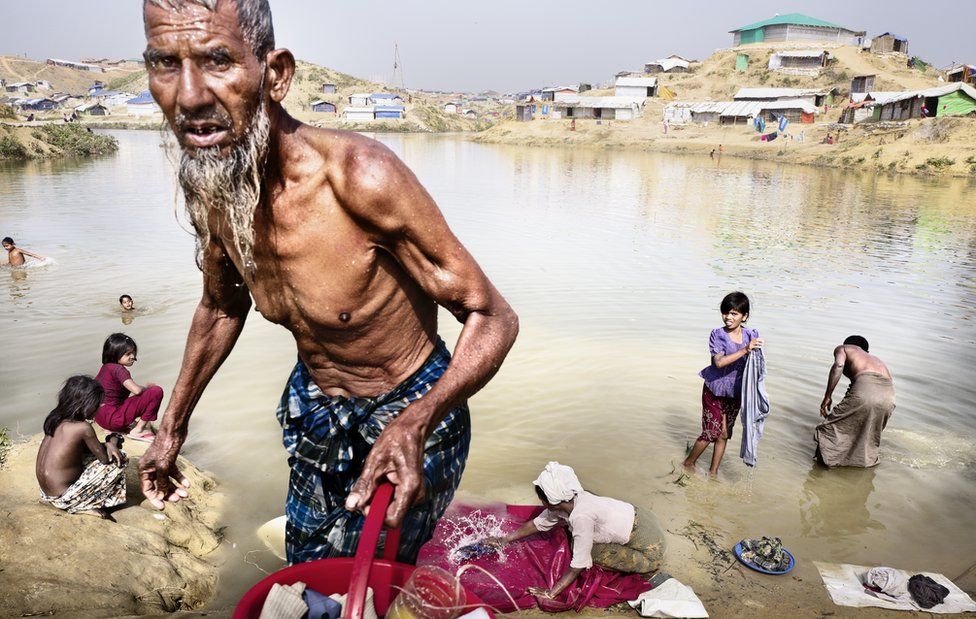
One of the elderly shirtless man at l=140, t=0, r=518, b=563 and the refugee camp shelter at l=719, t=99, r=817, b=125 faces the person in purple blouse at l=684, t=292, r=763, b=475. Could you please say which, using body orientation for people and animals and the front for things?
the refugee camp shelter

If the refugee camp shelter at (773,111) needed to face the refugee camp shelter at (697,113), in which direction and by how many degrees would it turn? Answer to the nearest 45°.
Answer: approximately 135° to its right

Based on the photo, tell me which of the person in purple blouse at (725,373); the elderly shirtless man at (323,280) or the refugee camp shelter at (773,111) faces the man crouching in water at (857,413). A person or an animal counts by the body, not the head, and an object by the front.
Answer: the refugee camp shelter

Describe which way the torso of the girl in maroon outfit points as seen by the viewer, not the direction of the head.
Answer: to the viewer's right

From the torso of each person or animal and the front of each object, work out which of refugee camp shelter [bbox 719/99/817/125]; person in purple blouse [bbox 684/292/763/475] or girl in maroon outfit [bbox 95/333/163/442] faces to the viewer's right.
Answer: the girl in maroon outfit

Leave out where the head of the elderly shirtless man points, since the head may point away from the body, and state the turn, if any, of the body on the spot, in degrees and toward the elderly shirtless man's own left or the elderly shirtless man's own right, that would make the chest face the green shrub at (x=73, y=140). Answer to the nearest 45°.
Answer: approximately 135° to the elderly shirtless man's own right

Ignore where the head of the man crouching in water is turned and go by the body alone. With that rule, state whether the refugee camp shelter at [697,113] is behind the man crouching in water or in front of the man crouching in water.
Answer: in front

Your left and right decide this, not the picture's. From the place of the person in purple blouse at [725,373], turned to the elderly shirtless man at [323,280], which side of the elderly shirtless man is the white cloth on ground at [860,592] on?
left

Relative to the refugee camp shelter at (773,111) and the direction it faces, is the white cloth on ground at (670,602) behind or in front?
in front

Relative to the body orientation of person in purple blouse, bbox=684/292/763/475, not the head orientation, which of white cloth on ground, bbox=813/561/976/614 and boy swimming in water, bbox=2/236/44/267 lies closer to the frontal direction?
the white cloth on ground

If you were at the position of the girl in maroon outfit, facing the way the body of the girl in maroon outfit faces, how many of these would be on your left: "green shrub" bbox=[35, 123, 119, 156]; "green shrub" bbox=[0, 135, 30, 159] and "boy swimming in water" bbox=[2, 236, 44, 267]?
3

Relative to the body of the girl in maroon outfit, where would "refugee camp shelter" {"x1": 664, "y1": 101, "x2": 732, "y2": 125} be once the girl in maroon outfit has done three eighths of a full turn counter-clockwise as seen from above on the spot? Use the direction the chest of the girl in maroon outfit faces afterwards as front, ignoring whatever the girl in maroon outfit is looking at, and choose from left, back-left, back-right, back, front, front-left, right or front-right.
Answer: right

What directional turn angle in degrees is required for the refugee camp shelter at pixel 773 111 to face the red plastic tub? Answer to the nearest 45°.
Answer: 0° — it already faces it

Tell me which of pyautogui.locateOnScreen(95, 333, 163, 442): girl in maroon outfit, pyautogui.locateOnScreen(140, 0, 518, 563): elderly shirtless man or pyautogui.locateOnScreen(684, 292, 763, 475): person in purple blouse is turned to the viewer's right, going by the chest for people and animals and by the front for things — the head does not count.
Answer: the girl in maroon outfit

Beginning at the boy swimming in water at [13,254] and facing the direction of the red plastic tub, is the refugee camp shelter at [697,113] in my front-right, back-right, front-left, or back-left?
back-left

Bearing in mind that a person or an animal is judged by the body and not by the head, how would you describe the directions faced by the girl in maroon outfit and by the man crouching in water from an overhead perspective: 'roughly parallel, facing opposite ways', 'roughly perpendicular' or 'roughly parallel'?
roughly perpendicular

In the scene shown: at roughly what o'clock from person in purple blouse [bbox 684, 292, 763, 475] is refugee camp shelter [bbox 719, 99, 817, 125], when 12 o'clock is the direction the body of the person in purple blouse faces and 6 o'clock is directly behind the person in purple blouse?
The refugee camp shelter is roughly at 6 o'clock from the person in purple blouse.

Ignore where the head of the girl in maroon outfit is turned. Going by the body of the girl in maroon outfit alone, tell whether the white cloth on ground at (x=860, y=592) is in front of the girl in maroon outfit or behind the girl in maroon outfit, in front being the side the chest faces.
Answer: in front

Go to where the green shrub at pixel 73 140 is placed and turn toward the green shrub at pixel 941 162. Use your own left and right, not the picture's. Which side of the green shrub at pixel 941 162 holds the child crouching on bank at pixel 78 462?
right
